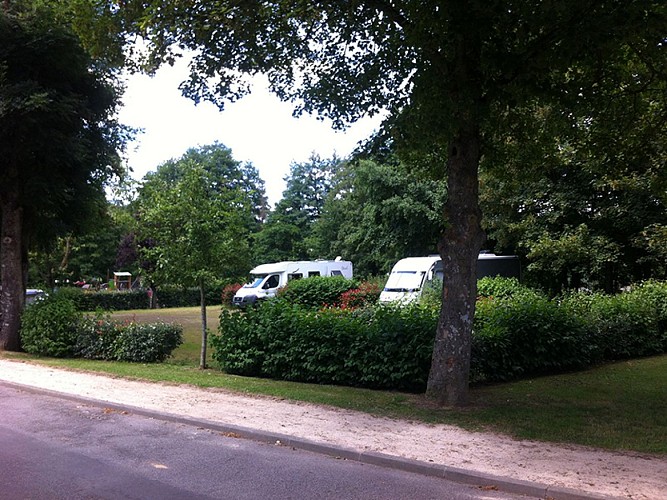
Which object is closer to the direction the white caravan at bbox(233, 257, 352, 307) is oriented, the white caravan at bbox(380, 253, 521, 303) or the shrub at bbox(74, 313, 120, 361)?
the shrub

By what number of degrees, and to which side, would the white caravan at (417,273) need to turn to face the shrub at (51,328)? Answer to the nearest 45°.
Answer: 0° — it already faces it

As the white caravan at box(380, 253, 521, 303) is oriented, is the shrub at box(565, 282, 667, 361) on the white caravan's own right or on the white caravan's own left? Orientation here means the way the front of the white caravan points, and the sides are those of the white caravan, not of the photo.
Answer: on the white caravan's own left

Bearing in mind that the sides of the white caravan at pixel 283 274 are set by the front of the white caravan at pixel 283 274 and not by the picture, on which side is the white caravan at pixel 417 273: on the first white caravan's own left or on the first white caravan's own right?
on the first white caravan's own left

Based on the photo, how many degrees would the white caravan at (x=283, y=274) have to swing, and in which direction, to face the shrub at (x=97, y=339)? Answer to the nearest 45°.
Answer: approximately 45° to its left

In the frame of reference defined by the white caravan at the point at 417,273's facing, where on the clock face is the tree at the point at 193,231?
The tree is roughly at 11 o'clock from the white caravan.

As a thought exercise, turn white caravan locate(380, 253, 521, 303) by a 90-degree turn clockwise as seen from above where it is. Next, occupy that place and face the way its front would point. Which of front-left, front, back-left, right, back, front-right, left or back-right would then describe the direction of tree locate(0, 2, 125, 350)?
left

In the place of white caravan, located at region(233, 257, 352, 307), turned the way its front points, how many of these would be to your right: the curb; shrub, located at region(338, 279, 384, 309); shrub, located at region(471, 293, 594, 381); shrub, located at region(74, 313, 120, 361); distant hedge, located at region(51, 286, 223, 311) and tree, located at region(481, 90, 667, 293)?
1

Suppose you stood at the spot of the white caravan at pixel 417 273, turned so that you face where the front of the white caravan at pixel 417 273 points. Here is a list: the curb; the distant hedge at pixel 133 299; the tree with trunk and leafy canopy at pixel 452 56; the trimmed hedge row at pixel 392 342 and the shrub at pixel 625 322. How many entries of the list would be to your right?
1

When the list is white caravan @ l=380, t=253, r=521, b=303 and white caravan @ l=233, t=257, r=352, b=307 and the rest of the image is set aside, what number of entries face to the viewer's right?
0

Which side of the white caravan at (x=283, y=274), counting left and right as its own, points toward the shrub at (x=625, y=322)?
left

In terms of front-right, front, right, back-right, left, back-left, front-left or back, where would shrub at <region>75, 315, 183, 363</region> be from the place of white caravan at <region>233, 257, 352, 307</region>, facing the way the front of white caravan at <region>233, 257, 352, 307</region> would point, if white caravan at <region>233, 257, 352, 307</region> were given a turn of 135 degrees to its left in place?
right

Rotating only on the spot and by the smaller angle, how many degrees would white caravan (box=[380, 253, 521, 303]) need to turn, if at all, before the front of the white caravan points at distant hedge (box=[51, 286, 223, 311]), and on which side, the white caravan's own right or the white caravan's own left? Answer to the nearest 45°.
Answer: approximately 90° to the white caravan's own right

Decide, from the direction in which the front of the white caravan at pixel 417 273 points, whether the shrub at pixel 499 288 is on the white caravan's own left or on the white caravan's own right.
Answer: on the white caravan's own left

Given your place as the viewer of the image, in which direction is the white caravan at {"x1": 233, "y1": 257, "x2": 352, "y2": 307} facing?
facing the viewer and to the left of the viewer

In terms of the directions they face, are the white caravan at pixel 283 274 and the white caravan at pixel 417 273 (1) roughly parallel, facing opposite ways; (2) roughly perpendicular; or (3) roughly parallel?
roughly parallel

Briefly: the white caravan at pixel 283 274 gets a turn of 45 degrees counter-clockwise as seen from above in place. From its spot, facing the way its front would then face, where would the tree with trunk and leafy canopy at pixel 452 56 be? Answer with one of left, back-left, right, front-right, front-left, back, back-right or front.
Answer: front

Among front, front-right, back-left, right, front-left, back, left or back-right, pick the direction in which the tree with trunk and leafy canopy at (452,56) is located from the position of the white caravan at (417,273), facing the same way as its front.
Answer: front-left

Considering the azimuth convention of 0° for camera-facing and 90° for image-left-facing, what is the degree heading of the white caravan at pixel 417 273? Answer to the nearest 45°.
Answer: approximately 45°

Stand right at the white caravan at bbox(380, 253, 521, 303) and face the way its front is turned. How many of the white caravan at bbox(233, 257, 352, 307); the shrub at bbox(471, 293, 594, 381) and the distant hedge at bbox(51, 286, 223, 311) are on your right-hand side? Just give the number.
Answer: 2
